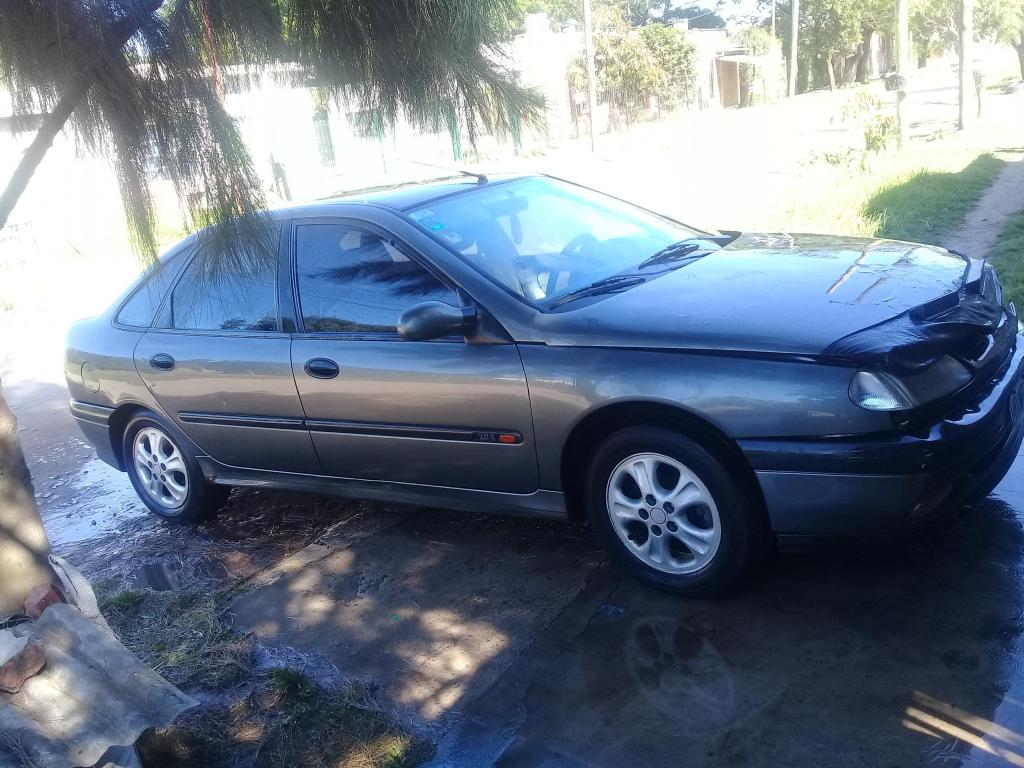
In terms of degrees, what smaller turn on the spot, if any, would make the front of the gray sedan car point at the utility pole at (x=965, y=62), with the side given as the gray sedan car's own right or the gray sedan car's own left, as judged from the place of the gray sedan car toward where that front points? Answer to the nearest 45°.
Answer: approximately 90° to the gray sedan car's own left

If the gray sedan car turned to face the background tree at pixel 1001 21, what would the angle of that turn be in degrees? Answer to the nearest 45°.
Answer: approximately 90° to its left

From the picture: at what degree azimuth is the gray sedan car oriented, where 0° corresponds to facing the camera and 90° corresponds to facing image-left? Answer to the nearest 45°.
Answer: approximately 315°

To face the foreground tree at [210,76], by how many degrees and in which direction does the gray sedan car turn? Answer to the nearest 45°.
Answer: approximately 90° to its right

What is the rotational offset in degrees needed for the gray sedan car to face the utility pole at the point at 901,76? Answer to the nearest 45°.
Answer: approximately 90° to its left

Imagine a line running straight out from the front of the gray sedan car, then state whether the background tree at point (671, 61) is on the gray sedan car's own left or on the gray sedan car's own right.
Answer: on the gray sedan car's own left

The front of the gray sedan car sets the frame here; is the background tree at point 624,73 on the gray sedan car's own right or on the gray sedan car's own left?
on the gray sedan car's own left
